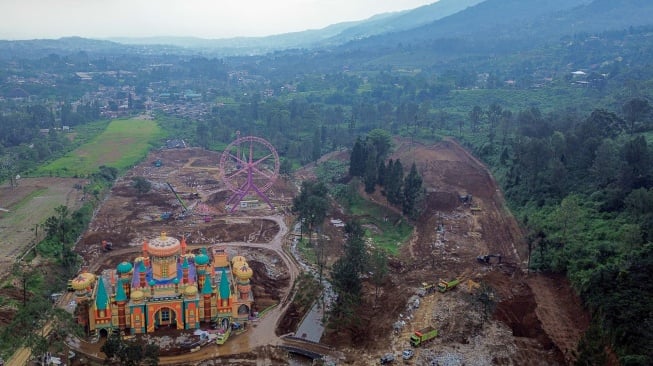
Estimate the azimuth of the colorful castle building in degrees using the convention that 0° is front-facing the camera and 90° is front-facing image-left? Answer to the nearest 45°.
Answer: approximately 0°

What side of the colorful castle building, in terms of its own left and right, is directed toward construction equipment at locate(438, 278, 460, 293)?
left

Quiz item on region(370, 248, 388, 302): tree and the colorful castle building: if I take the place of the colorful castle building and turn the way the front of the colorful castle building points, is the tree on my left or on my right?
on my left

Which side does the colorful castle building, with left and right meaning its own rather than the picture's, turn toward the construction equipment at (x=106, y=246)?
back

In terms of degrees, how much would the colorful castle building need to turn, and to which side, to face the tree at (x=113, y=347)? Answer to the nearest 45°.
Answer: approximately 45° to its right

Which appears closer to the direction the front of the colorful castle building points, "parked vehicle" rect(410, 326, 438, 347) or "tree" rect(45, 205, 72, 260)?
the parked vehicle

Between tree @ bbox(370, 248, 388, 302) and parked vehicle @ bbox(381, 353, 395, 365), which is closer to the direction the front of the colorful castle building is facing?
the parked vehicle

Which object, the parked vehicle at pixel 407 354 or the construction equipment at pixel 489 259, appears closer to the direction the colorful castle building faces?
the parked vehicle

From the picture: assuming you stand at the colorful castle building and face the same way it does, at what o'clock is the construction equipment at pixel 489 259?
The construction equipment is roughly at 9 o'clock from the colorful castle building.

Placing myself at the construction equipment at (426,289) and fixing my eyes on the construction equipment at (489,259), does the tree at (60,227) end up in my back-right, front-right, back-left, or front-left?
back-left

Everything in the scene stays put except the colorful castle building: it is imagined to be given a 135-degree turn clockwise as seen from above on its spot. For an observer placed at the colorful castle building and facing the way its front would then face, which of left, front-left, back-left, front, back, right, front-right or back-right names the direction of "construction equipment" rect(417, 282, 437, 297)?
back-right

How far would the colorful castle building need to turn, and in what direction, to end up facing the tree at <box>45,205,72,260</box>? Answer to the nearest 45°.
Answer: approximately 135° to its right

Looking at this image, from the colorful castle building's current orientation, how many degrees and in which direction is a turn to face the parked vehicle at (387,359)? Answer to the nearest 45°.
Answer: approximately 45° to its left
